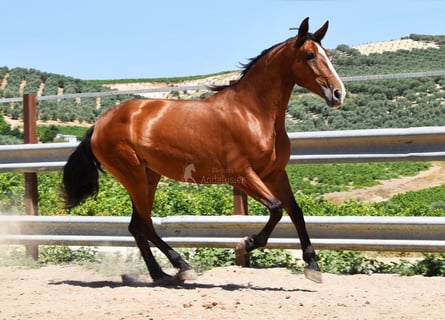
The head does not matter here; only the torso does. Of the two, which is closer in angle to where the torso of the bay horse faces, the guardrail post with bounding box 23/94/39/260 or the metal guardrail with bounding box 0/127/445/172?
the metal guardrail

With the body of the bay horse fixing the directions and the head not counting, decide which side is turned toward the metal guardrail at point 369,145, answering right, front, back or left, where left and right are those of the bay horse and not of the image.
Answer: front

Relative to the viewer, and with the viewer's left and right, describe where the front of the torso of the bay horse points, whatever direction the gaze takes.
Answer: facing to the right of the viewer

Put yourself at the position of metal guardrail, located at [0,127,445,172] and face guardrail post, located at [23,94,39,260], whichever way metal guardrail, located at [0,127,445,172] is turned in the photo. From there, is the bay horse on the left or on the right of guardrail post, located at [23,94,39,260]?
left

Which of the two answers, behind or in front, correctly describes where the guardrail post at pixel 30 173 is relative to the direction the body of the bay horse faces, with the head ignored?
behind
